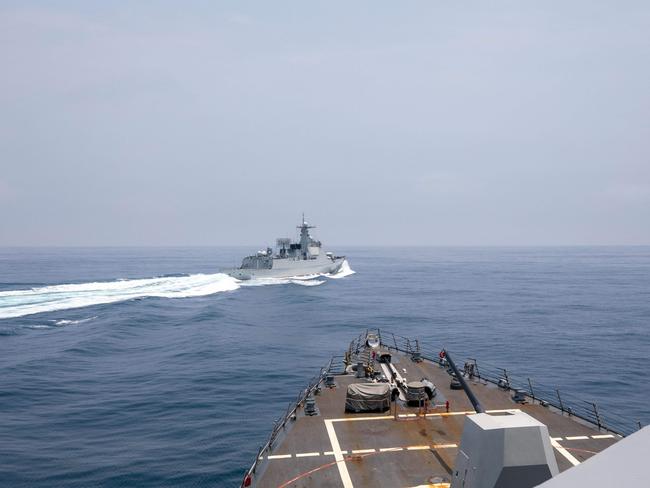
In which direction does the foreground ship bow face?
away from the camera
